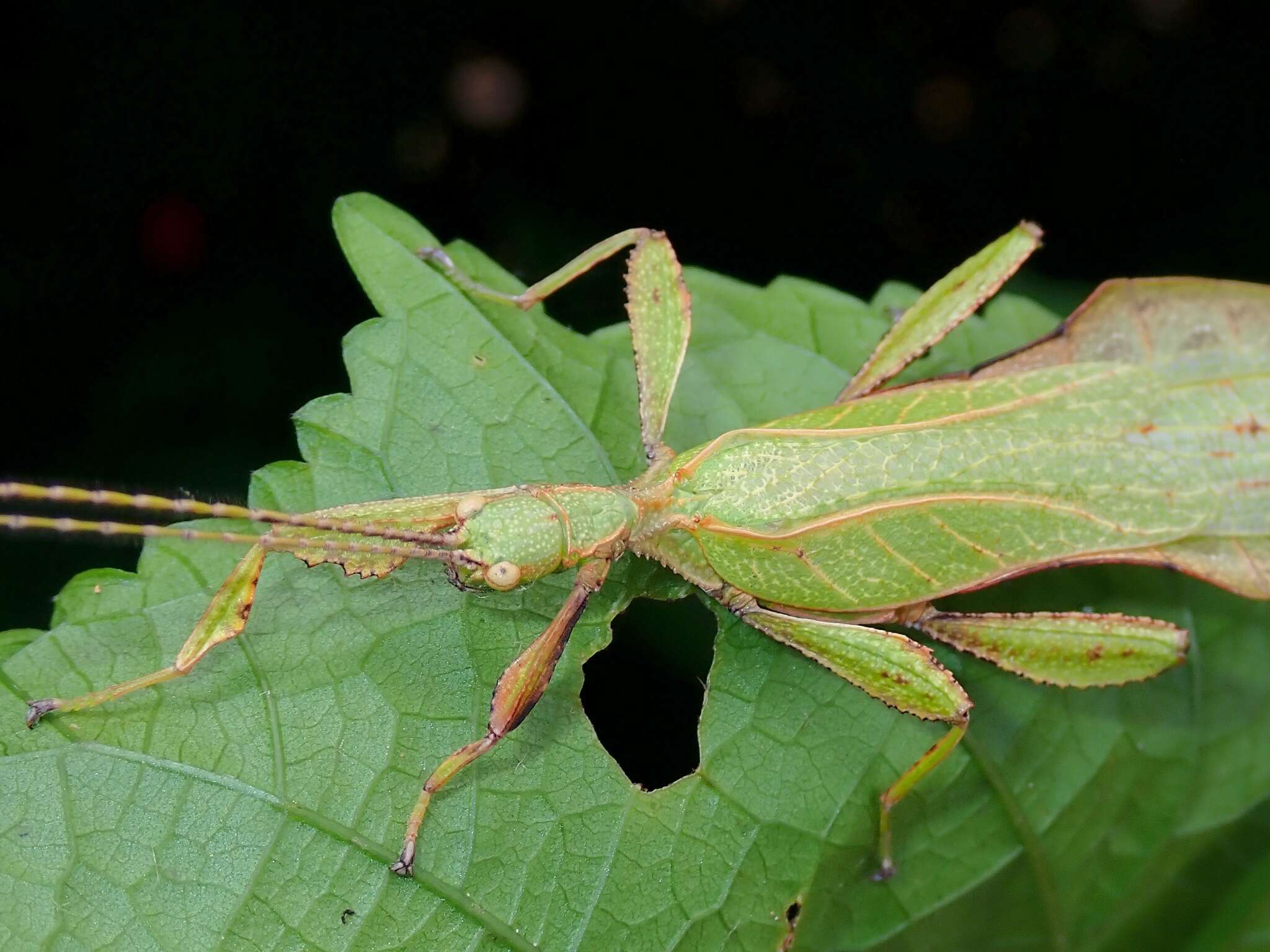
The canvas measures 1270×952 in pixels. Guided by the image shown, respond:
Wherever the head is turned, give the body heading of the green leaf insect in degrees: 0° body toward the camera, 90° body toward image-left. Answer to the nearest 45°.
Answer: approximately 90°
